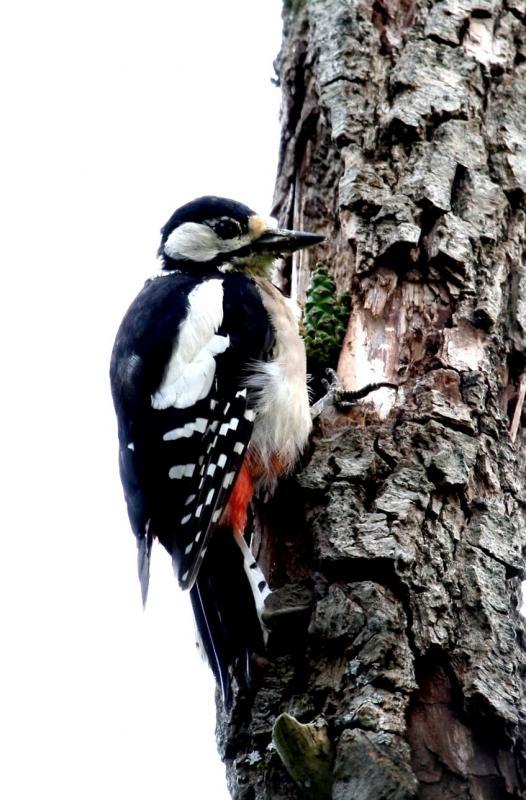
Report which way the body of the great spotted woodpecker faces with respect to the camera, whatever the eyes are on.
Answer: to the viewer's right
